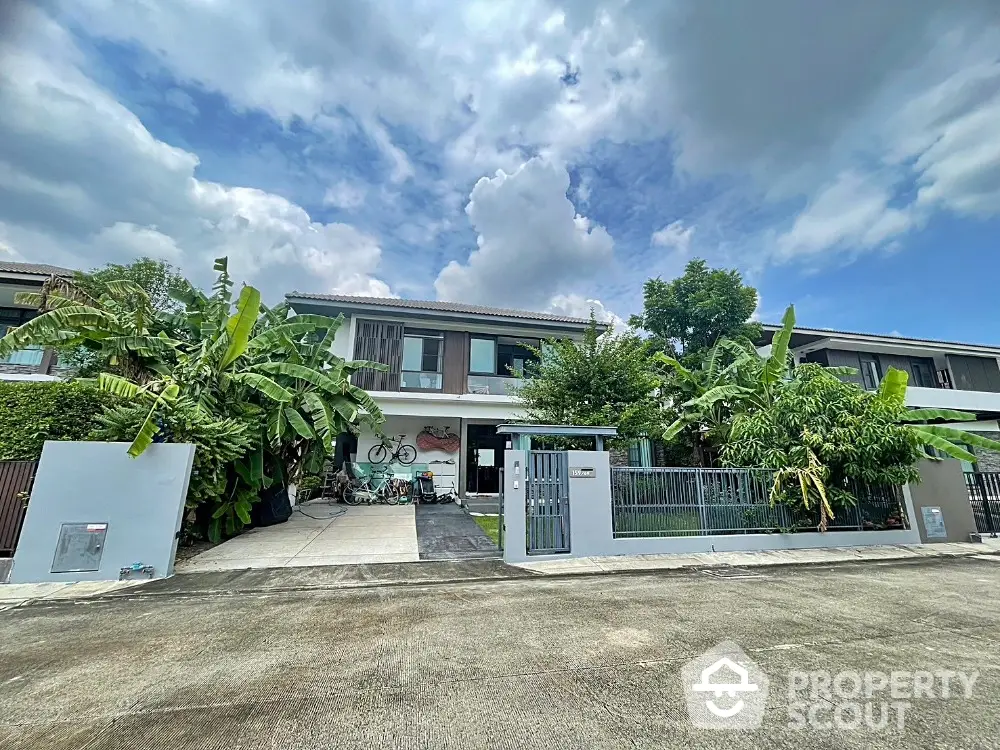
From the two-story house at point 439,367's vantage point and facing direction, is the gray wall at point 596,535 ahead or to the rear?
ahead

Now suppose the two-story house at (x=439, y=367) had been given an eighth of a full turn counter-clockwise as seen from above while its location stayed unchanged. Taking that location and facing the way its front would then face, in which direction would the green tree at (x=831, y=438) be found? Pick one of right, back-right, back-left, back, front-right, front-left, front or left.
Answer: front

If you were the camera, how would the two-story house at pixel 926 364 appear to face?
facing the viewer

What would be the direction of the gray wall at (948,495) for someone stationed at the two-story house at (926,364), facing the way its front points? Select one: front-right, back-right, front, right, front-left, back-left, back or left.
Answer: front

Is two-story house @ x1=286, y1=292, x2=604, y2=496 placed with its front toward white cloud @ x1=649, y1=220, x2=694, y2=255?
no

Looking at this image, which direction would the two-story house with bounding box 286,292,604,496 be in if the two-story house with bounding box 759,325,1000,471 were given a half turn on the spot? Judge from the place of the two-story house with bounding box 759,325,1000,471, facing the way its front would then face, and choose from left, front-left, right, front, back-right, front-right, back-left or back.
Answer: back-left

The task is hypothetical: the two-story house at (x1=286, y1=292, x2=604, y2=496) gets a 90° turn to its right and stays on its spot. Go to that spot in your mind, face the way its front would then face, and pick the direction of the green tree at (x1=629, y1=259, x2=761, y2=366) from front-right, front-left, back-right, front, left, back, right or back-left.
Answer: back

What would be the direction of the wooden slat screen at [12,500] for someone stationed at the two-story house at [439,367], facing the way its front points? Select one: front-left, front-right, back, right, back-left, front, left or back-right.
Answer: front-right

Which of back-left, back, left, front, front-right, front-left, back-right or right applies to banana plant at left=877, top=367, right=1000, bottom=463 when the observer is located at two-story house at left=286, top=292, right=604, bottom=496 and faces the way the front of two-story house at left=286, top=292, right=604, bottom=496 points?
front-left

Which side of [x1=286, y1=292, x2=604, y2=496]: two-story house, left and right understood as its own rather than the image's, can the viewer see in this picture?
front

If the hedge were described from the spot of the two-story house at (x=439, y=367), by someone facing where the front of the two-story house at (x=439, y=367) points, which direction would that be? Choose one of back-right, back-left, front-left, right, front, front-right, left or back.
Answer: front-right

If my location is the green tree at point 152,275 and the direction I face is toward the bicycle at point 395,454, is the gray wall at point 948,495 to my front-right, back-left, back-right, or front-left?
front-right
